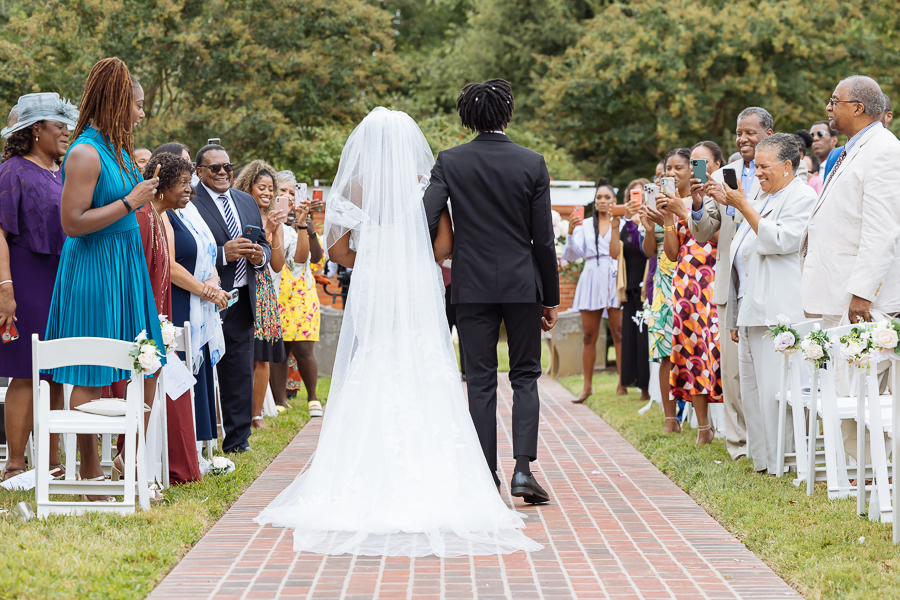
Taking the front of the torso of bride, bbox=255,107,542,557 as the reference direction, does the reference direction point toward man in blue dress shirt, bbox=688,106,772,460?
no

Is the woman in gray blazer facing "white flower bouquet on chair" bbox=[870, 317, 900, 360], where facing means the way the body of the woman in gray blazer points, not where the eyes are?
no

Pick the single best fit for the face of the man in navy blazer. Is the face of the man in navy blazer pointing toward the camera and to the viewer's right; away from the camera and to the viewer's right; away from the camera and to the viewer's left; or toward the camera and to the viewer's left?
toward the camera and to the viewer's right

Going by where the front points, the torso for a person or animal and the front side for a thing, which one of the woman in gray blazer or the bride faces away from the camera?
the bride

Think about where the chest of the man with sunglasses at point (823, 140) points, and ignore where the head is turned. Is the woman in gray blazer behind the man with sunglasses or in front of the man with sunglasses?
in front

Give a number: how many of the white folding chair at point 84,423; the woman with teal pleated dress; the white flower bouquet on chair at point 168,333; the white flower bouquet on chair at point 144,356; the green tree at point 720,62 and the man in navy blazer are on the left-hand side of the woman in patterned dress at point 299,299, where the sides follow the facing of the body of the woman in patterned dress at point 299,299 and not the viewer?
1

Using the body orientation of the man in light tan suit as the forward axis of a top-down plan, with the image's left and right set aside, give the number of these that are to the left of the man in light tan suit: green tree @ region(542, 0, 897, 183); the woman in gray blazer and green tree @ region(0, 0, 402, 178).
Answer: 0

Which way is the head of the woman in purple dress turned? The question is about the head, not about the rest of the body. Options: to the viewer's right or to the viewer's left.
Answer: to the viewer's right

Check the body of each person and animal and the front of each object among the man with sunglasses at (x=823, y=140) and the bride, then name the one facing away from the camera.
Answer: the bride

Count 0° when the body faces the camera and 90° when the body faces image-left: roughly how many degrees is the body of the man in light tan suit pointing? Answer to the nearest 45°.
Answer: approximately 90°

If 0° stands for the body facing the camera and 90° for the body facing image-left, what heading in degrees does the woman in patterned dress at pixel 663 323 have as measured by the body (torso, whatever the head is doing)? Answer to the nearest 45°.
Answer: approximately 90°

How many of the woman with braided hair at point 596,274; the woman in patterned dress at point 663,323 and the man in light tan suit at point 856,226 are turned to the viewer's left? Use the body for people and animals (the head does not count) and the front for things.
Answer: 2

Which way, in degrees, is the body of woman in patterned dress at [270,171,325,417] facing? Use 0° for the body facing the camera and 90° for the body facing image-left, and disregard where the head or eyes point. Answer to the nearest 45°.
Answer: approximately 315°

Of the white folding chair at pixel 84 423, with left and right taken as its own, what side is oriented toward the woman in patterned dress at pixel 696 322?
right

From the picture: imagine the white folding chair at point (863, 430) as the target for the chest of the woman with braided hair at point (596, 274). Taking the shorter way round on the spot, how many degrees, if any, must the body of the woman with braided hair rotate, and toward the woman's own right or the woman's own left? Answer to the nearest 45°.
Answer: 0° — they already face it

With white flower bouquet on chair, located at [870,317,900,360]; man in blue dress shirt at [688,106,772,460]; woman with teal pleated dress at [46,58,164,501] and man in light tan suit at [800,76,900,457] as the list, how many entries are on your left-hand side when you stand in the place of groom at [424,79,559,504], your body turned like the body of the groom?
1

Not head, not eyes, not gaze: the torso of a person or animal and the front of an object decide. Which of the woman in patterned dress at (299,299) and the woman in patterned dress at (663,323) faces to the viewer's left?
the woman in patterned dress at (663,323)
